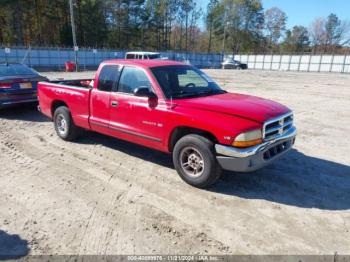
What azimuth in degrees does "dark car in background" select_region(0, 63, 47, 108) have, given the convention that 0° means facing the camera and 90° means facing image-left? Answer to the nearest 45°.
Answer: approximately 135°

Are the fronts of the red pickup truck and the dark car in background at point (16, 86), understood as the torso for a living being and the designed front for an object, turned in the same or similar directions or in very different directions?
very different directions

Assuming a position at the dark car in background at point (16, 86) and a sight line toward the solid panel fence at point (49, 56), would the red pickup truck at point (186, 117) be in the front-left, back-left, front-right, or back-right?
back-right

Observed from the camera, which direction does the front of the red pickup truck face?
facing the viewer and to the right of the viewer

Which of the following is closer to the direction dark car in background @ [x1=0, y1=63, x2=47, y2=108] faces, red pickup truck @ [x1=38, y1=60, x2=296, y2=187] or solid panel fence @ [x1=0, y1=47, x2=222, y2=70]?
the solid panel fence

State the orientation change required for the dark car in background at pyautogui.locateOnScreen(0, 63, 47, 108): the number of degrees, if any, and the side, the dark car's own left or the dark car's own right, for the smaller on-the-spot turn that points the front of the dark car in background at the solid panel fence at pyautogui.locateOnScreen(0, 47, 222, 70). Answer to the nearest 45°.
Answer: approximately 45° to the dark car's own right

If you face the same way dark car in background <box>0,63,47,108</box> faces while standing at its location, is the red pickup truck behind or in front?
behind

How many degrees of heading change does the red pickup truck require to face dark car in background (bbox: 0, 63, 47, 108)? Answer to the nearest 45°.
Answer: approximately 180°
